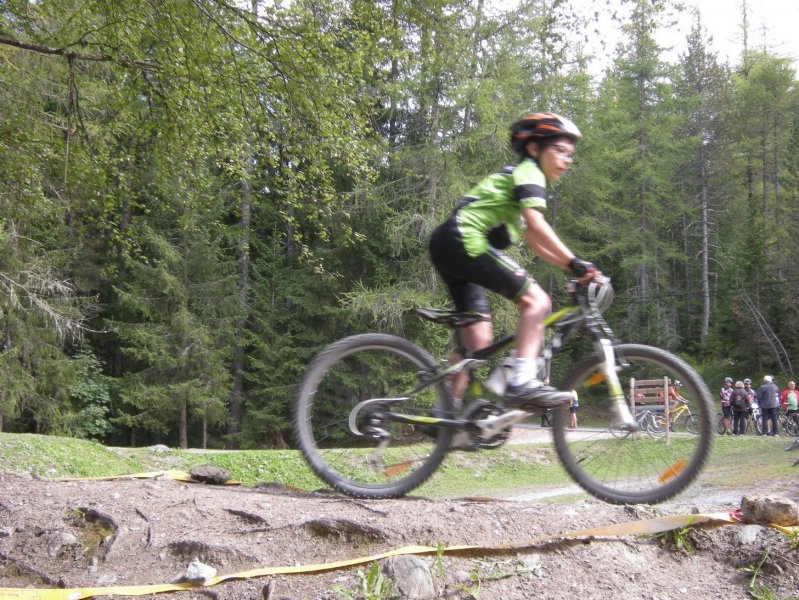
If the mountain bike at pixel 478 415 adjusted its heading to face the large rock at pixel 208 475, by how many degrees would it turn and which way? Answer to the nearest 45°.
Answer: approximately 135° to its left

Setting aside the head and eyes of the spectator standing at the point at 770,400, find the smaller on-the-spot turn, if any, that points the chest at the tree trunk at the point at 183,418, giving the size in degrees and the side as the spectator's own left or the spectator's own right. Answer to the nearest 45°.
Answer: approximately 90° to the spectator's own left

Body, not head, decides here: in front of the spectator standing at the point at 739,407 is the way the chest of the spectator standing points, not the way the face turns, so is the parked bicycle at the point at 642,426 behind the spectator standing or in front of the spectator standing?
behind

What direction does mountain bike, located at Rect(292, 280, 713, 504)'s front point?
to the viewer's right

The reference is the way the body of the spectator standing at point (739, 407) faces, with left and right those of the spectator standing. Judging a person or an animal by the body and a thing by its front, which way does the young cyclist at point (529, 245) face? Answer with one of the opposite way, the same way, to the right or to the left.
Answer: to the right

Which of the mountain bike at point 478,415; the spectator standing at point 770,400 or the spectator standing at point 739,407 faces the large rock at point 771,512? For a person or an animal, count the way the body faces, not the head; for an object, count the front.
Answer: the mountain bike

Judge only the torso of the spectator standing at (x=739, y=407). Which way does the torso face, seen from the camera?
away from the camera

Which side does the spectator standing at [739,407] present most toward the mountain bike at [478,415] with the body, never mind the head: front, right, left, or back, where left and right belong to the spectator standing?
back

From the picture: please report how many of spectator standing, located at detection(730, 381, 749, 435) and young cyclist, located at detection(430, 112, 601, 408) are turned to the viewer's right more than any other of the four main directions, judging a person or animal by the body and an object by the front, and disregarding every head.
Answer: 1

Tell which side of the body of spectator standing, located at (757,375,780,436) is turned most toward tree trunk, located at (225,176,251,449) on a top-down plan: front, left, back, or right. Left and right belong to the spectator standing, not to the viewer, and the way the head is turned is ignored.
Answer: left

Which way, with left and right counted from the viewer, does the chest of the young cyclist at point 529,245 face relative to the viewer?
facing to the right of the viewer

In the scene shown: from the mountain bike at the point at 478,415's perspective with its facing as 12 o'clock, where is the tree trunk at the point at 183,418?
The tree trunk is roughly at 8 o'clock from the mountain bike.

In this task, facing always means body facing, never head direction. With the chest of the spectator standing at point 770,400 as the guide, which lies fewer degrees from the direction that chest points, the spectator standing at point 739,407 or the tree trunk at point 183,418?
the spectator standing

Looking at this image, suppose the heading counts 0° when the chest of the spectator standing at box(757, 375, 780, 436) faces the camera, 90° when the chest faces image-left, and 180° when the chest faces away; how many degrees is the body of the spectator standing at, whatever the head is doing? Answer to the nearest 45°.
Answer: approximately 180°

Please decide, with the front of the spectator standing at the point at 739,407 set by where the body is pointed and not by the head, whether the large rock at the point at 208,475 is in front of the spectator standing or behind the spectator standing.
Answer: behind

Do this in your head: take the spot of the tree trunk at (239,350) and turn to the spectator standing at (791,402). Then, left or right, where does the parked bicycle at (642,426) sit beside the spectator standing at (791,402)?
right

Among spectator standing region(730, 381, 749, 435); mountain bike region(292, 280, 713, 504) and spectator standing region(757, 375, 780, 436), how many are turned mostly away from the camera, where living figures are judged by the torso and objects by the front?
2

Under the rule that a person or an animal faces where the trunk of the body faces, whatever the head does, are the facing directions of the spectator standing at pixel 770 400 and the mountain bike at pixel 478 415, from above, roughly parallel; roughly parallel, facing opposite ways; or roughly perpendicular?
roughly perpendicular

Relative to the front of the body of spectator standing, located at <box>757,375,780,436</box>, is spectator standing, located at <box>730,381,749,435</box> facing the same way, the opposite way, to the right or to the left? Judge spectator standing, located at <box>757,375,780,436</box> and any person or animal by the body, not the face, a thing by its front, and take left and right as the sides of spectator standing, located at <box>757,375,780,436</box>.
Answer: the same way
